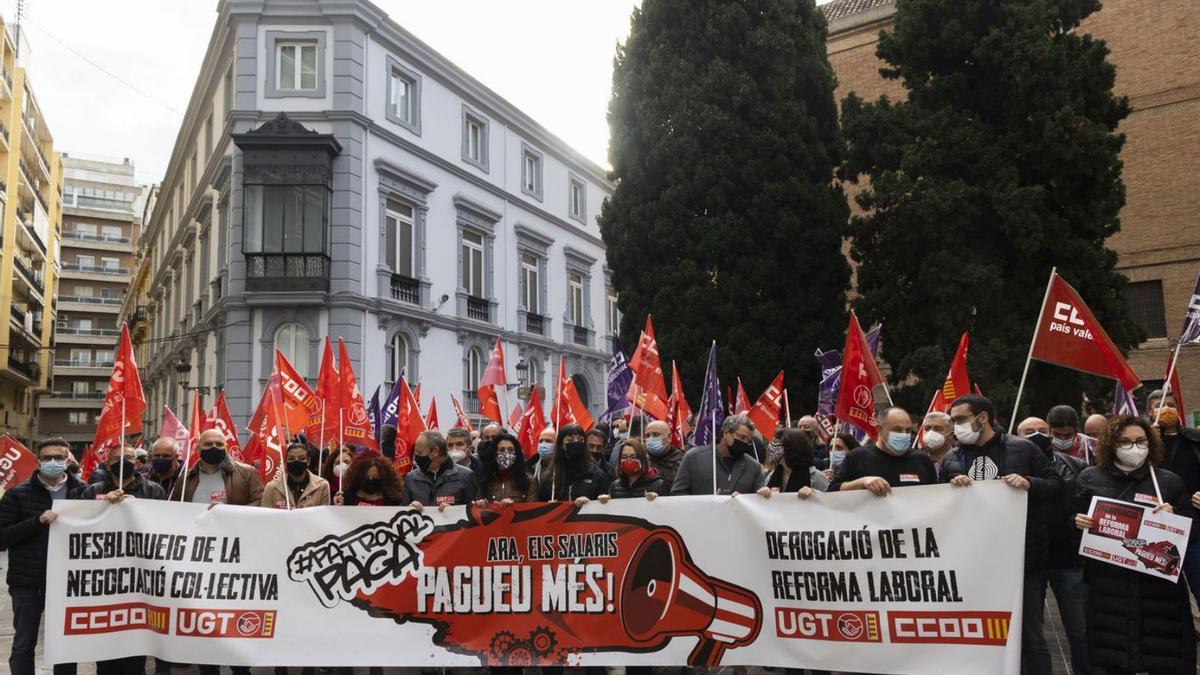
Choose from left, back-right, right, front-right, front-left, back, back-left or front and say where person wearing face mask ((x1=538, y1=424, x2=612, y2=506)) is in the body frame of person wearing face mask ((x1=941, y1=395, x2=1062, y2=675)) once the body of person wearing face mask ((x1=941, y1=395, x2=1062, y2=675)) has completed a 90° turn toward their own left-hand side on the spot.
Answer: back-right

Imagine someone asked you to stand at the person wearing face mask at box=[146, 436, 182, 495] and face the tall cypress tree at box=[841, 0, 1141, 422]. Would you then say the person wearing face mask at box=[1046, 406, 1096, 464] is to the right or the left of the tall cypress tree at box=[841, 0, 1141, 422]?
right

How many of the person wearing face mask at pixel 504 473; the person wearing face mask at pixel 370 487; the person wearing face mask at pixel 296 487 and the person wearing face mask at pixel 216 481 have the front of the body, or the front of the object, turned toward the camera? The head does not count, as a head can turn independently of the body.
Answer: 4

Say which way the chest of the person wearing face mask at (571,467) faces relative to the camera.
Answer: toward the camera

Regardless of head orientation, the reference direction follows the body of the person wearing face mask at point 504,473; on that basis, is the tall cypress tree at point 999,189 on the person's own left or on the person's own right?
on the person's own left

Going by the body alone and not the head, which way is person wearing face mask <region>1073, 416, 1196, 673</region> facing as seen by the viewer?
toward the camera

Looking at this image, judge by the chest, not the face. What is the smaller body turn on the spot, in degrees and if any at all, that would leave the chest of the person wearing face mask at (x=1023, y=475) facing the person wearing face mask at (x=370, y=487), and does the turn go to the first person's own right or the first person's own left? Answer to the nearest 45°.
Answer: approximately 45° to the first person's own right

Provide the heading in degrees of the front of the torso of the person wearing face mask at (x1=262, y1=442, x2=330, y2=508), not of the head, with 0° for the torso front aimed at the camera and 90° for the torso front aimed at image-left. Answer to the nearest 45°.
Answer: approximately 0°

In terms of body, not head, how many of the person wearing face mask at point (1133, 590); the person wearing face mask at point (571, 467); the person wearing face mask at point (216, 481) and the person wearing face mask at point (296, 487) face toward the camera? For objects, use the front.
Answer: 4

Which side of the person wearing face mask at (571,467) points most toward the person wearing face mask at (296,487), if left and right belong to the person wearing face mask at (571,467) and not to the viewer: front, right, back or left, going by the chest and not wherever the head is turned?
right

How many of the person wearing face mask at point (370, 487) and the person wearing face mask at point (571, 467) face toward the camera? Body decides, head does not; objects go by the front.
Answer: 2

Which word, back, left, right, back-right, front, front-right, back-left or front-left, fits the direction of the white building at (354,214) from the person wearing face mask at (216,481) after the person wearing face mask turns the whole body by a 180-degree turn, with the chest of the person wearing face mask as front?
front

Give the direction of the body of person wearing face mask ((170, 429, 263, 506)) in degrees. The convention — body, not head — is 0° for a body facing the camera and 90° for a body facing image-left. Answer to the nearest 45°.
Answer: approximately 0°
